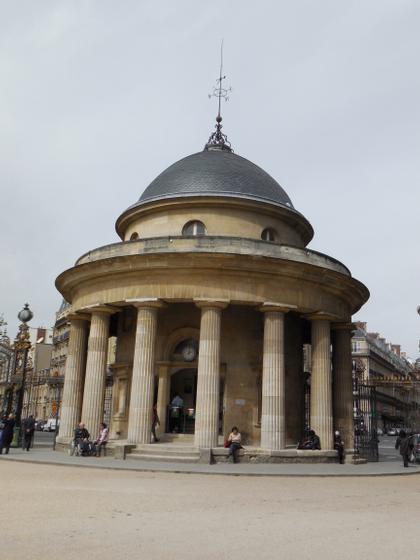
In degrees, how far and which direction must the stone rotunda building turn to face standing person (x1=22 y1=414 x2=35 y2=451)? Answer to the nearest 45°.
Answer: approximately 90° to its right

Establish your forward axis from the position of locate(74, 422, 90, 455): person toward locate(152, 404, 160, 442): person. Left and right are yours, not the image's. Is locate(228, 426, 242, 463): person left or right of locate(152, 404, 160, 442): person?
right

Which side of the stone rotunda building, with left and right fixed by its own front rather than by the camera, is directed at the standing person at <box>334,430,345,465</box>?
left

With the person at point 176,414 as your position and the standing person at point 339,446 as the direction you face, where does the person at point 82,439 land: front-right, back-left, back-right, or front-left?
back-right

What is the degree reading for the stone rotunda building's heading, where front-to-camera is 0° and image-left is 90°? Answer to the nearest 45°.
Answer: approximately 0°
